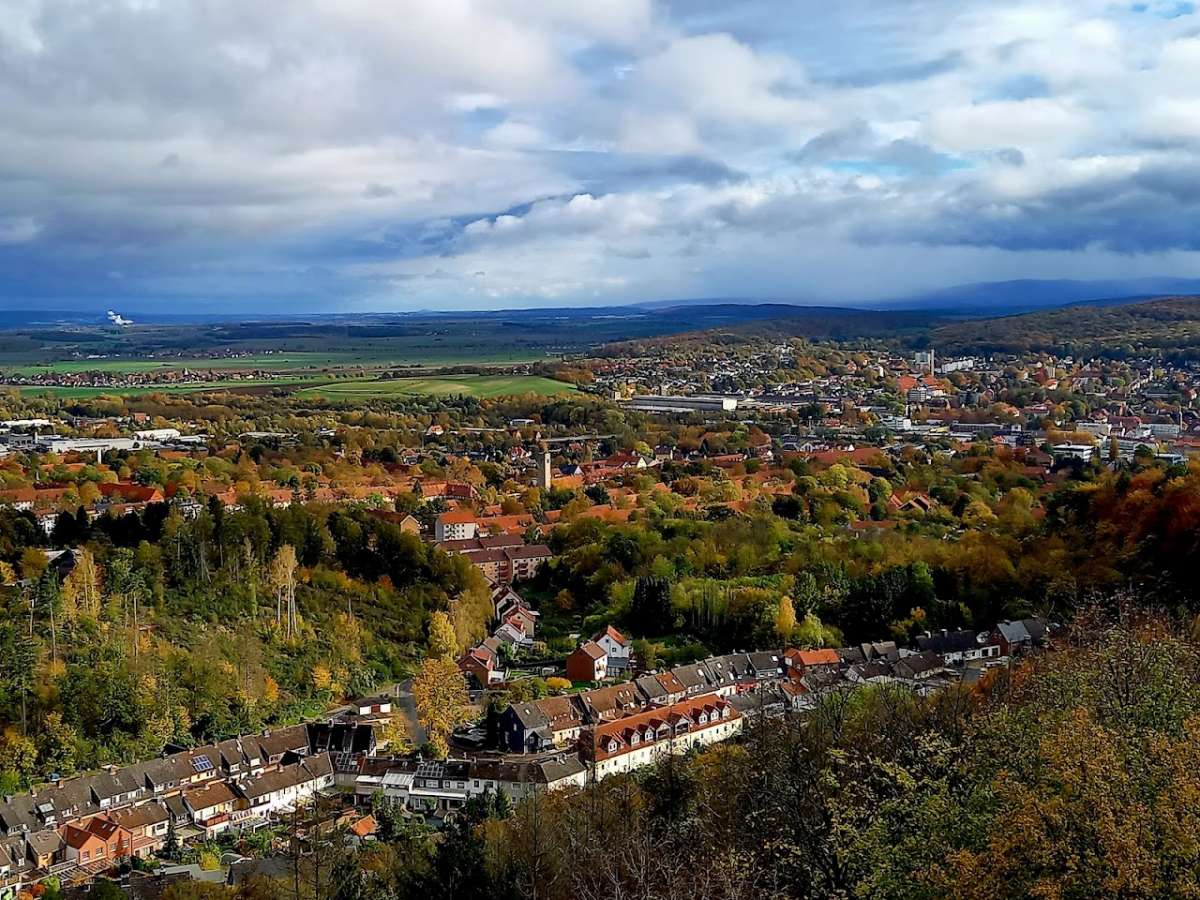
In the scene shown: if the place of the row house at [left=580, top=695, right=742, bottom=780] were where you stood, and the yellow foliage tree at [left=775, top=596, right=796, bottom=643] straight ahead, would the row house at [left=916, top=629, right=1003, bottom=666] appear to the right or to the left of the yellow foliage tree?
right

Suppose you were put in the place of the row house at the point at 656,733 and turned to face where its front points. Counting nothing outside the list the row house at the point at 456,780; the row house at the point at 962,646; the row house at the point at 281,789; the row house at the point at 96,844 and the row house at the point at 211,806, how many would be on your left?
1

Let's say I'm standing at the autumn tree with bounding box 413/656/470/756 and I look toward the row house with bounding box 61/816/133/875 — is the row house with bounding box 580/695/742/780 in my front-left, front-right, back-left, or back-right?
back-left

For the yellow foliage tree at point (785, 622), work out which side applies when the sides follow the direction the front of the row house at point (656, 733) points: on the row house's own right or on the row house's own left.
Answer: on the row house's own left

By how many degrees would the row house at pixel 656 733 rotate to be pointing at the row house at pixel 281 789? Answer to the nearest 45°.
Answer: approximately 135° to its right

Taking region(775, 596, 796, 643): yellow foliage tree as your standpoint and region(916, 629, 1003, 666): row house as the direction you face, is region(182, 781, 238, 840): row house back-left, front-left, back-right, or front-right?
back-right

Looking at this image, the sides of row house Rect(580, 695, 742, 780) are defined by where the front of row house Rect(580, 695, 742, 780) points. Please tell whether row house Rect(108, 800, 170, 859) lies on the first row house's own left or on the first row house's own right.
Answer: on the first row house's own right

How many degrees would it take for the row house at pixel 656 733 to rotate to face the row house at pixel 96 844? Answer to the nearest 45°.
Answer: approximately 90° to its right

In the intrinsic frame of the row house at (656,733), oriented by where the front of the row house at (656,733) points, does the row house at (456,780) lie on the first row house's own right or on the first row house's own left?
on the first row house's own right

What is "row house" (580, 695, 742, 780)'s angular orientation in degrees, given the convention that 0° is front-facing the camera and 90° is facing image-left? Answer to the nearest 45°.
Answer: approximately 315°

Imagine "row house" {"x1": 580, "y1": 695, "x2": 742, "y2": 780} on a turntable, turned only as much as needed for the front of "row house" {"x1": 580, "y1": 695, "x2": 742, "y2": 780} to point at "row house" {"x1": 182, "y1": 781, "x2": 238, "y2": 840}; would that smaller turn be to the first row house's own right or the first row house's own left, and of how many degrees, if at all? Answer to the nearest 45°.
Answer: approximately 135° to the first row house's own right

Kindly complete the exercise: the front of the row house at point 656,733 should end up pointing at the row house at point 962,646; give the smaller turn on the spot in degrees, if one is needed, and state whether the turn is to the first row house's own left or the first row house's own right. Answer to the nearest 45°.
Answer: approximately 90° to the first row house's own left

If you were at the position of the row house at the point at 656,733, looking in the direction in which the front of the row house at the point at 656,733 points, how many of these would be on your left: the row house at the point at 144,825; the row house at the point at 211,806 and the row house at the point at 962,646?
1

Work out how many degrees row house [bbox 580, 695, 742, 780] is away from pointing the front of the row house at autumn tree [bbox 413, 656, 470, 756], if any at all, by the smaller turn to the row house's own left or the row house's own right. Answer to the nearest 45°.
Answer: approximately 135° to the row house's own right
